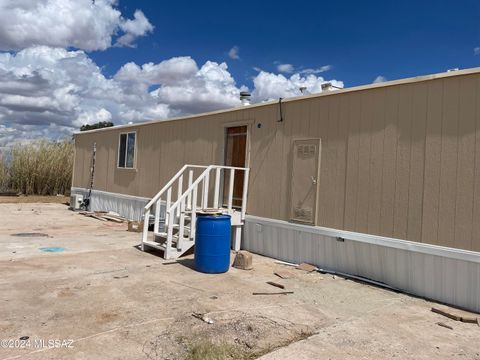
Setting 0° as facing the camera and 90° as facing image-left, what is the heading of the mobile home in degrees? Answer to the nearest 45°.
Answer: approximately 45°

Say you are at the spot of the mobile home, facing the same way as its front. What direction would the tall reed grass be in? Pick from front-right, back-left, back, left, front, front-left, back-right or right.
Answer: right

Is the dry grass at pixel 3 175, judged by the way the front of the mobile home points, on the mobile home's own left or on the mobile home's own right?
on the mobile home's own right
